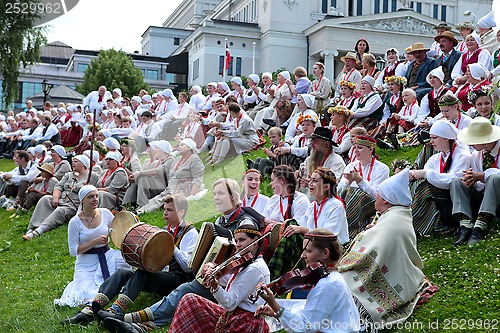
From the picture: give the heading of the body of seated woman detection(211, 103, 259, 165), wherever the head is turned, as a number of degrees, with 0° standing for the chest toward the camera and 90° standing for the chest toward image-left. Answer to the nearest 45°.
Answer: approximately 45°

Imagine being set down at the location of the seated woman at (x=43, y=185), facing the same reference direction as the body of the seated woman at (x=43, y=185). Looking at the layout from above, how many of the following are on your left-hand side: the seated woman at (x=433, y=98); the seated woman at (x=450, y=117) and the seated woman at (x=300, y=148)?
3

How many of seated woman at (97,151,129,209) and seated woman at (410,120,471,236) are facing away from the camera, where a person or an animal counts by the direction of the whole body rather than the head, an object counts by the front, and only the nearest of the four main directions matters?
0

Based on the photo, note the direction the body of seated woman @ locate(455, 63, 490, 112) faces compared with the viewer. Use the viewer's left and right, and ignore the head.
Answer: facing the viewer and to the left of the viewer

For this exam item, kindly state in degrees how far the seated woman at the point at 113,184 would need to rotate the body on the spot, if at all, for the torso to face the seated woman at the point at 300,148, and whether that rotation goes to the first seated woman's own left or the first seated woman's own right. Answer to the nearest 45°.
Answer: approximately 90° to the first seated woman's own left

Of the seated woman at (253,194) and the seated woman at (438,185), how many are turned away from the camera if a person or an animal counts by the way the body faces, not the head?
0

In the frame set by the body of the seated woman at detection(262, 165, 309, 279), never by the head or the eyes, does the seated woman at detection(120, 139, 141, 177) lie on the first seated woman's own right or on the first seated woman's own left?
on the first seated woman's own right

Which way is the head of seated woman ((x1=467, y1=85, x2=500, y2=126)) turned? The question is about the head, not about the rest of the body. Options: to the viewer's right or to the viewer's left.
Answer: to the viewer's left

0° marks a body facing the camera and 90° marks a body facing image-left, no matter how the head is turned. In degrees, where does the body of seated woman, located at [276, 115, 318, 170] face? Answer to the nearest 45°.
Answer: approximately 45°

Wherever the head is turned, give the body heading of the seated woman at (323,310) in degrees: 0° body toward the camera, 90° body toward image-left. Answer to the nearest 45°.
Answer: approximately 90°

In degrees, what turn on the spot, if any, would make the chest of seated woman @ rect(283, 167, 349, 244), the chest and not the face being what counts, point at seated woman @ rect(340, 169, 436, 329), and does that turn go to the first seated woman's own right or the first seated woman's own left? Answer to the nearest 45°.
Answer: approximately 90° to the first seated woman's own left

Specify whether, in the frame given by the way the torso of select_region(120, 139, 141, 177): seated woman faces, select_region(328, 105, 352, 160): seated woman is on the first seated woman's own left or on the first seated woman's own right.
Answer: on the first seated woman's own left
